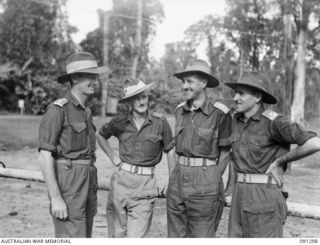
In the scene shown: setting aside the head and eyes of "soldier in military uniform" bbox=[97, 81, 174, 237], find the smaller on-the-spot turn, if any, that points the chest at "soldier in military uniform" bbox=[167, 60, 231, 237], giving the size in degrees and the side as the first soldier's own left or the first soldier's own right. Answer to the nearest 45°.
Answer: approximately 90° to the first soldier's own left

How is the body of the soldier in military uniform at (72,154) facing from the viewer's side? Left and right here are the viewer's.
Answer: facing the viewer and to the right of the viewer

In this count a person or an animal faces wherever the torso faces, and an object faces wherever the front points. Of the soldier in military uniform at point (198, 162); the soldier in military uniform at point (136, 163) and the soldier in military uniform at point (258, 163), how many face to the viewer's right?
0

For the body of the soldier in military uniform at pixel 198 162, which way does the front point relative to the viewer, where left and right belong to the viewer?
facing the viewer and to the left of the viewer

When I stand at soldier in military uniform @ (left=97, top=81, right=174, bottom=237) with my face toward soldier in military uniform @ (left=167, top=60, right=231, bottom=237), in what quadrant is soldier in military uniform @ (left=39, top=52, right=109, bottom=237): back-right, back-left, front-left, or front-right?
back-right

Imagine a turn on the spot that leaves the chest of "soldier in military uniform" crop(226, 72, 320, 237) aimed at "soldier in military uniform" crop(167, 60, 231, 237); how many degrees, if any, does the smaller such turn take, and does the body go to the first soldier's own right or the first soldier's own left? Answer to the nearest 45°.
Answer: approximately 45° to the first soldier's own right

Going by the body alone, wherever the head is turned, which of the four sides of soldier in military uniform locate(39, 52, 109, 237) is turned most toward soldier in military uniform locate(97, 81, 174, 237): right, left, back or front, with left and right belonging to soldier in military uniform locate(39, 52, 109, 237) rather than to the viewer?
left

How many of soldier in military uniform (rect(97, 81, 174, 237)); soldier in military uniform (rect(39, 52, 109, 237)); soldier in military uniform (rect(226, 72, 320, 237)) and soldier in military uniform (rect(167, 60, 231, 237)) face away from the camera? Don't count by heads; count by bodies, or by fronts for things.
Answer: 0

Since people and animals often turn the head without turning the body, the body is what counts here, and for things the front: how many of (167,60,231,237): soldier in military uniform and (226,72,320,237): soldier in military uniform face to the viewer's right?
0

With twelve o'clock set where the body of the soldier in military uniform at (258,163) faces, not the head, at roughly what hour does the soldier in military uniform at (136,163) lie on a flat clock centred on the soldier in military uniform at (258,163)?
the soldier in military uniform at (136,163) is roughly at 2 o'clock from the soldier in military uniform at (258,163).

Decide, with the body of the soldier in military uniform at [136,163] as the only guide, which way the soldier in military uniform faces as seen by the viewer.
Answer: toward the camera

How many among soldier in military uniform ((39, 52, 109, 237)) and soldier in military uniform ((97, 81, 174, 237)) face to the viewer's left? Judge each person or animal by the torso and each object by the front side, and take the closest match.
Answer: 0

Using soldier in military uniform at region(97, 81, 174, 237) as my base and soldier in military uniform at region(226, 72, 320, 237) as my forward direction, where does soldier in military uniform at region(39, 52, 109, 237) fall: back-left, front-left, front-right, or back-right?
back-right

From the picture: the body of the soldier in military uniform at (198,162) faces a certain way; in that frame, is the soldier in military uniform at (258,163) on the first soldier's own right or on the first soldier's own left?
on the first soldier's own left

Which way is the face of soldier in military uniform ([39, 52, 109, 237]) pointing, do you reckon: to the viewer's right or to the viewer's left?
to the viewer's right

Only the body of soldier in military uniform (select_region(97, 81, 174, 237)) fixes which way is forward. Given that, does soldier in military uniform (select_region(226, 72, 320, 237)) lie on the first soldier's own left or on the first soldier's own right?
on the first soldier's own left
